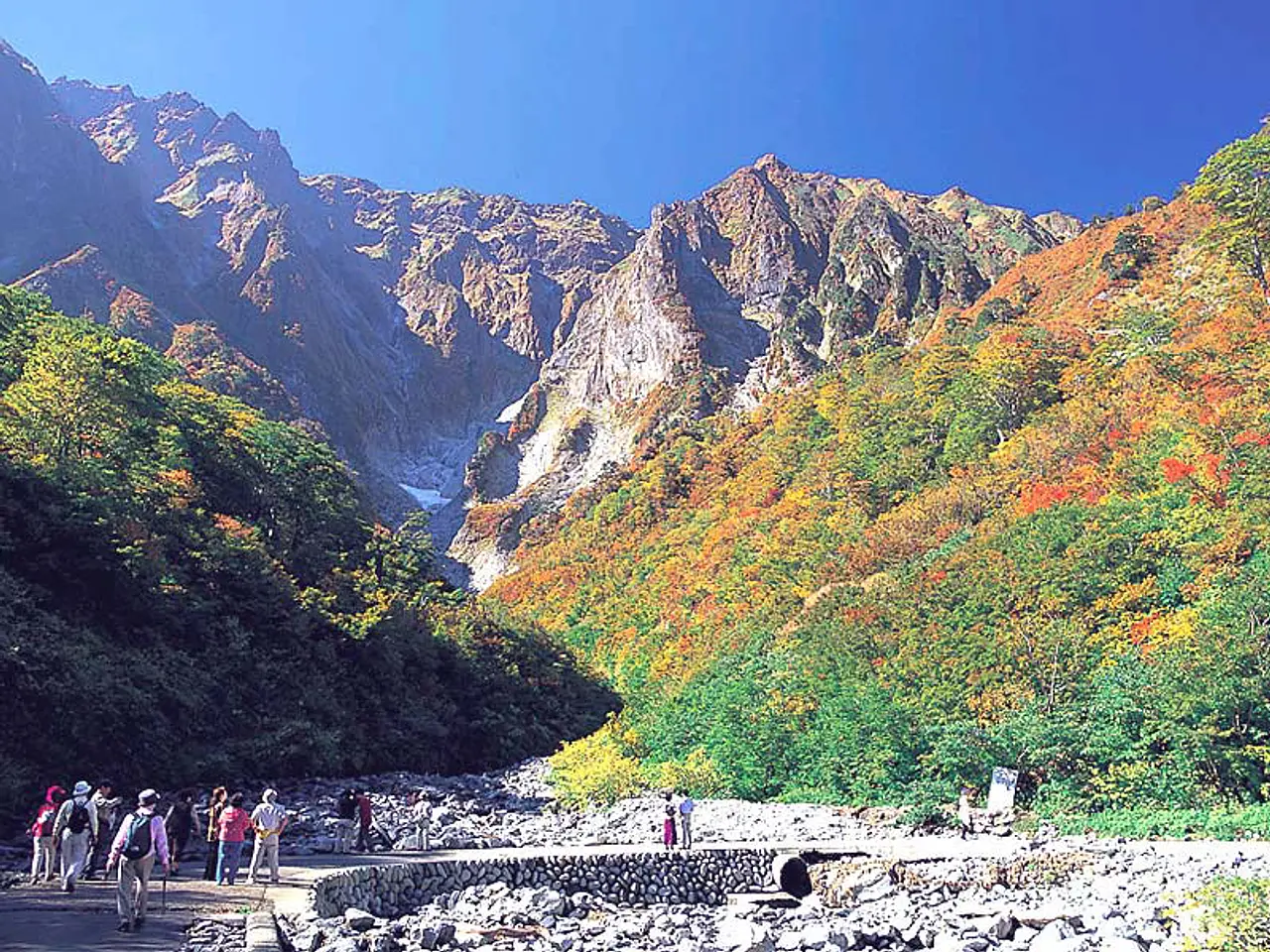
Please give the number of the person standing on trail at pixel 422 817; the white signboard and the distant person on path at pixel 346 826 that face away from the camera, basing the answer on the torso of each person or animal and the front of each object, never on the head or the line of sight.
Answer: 2

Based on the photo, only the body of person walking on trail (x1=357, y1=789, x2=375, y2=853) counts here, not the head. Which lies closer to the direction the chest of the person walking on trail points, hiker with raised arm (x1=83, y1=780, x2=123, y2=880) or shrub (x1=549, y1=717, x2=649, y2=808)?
the shrub

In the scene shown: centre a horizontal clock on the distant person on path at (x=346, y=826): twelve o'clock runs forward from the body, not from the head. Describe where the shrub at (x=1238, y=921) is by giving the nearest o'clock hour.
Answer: The shrub is roughly at 5 o'clock from the distant person on path.

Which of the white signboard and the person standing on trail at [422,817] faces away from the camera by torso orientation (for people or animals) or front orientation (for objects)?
the person standing on trail

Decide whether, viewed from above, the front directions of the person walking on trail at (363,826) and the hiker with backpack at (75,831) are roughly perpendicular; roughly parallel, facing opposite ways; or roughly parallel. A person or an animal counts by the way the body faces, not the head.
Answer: roughly parallel

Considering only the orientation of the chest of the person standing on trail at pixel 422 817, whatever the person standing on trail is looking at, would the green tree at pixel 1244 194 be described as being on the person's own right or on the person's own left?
on the person's own right

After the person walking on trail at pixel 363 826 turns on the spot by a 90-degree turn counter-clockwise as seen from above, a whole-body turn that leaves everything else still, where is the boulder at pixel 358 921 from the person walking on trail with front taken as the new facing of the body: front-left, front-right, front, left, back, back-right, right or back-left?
left

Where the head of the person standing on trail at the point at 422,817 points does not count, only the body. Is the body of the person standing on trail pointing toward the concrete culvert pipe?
no

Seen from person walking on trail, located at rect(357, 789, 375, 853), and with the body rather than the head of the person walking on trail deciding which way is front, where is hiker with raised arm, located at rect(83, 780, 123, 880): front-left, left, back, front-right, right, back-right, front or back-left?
back-left

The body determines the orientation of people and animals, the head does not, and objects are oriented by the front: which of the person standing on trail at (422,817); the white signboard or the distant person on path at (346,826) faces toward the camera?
the white signboard

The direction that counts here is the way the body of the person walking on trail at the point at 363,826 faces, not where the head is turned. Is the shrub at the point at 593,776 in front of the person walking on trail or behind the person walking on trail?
in front

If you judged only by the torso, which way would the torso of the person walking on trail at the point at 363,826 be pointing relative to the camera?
away from the camera

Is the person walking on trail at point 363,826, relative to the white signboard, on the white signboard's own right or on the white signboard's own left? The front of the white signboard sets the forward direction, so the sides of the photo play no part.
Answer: on the white signboard's own right

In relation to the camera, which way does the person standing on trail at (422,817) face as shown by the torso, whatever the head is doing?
away from the camera

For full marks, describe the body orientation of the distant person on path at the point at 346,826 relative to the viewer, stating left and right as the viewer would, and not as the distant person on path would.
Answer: facing away from the viewer

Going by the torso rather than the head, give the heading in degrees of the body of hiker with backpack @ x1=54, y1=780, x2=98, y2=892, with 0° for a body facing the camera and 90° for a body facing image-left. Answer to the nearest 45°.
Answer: approximately 180°

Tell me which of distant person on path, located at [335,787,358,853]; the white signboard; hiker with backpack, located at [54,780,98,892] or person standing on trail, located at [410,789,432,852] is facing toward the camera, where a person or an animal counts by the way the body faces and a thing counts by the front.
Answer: the white signboard

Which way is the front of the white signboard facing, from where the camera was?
facing the viewer

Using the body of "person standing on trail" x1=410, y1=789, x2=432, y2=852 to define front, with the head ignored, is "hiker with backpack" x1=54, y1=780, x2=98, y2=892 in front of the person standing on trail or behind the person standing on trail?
behind
